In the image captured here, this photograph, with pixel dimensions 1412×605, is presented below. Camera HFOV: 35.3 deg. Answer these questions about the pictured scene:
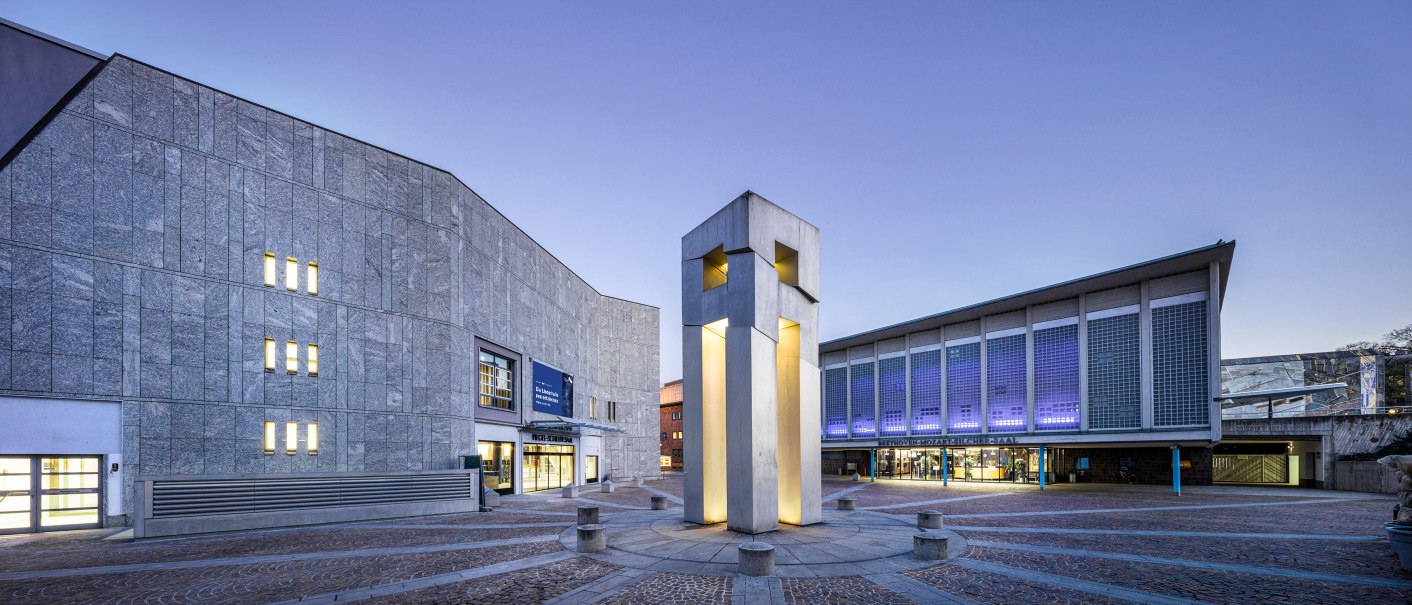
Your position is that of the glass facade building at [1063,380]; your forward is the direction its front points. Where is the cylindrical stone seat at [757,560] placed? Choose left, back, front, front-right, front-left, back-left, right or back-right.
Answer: front-left

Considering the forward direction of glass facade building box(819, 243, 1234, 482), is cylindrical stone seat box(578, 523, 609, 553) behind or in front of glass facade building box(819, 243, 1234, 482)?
in front

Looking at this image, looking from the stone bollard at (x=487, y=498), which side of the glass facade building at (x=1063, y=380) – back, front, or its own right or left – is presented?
front

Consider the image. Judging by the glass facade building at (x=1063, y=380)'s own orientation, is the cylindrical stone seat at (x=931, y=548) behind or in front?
in front

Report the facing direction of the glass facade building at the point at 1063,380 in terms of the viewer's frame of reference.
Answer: facing the viewer and to the left of the viewer

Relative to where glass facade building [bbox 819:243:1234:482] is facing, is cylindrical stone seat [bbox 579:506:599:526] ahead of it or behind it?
ahead
